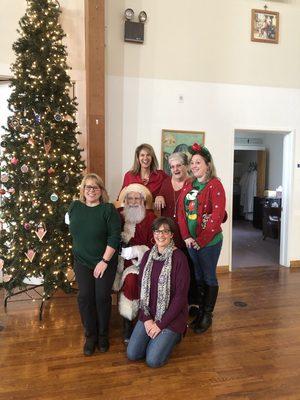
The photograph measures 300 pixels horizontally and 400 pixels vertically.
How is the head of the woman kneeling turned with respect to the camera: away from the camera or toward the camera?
toward the camera

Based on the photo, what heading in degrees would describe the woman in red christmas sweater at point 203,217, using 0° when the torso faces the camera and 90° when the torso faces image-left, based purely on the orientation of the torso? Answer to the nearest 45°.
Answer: approximately 45°

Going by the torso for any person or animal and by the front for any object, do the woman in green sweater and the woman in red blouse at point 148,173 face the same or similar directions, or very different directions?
same or similar directions

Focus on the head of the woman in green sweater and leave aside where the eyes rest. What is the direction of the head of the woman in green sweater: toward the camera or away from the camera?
toward the camera

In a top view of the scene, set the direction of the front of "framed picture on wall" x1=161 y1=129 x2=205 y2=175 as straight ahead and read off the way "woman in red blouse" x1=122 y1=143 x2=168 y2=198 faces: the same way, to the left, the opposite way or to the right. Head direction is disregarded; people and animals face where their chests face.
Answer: the same way

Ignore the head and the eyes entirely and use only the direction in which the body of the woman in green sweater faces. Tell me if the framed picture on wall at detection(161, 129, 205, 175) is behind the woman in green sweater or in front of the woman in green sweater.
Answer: behind

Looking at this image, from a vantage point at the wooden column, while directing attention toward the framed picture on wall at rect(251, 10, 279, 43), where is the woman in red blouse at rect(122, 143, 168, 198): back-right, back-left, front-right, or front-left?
front-right

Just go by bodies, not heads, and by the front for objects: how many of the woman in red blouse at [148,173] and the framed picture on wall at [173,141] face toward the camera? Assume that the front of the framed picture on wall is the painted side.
2

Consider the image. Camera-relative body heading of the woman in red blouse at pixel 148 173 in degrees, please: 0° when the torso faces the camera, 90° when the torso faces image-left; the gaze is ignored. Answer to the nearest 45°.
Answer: approximately 0°

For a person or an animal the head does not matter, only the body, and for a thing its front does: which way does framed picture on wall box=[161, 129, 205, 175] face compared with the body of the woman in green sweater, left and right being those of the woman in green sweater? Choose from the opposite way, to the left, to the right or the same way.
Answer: the same way

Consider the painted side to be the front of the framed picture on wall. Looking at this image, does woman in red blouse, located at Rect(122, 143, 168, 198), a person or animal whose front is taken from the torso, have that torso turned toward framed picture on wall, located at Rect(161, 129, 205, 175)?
no

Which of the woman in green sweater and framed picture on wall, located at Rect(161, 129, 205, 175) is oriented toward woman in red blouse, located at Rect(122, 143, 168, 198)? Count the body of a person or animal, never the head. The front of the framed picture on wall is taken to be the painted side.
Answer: the framed picture on wall

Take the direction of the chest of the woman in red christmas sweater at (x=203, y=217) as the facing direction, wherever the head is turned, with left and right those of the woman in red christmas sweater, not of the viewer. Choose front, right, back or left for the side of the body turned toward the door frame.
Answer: back

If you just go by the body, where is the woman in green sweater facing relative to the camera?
toward the camera

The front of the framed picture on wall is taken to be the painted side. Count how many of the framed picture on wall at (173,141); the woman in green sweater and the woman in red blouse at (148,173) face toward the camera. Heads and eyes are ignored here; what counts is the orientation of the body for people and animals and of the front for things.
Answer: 3

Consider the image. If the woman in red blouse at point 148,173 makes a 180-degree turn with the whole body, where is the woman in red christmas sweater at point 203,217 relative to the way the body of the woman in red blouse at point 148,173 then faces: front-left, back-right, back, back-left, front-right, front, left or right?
back-right
